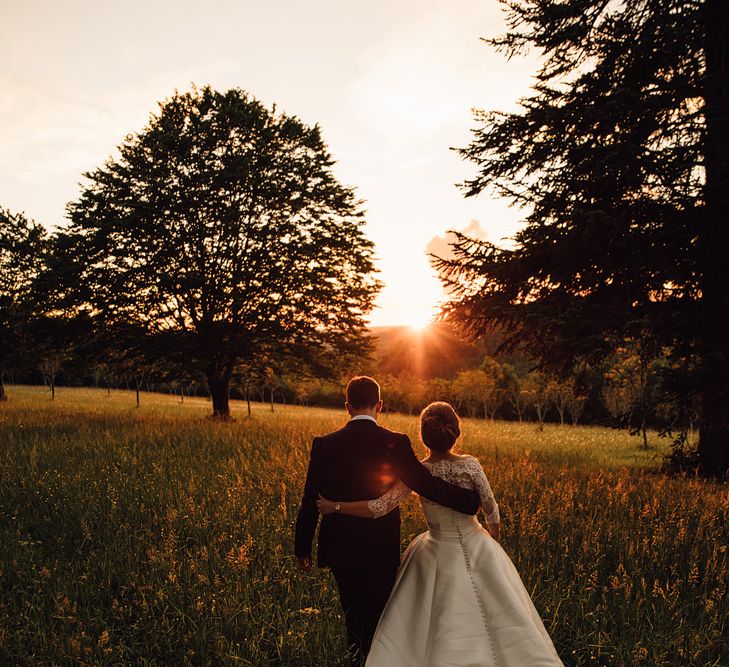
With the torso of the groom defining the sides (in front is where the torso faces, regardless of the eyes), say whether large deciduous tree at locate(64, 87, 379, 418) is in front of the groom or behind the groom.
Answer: in front

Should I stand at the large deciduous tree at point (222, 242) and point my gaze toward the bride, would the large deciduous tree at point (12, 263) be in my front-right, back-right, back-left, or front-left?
back-right

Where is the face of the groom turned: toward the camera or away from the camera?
away from the camera

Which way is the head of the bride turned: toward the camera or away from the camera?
away from the camera

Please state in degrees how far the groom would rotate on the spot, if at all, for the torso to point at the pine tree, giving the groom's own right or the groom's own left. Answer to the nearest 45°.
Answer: approximately 45° to the groom's own right

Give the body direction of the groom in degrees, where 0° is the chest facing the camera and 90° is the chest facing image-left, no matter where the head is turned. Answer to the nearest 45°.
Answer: approximately 180°

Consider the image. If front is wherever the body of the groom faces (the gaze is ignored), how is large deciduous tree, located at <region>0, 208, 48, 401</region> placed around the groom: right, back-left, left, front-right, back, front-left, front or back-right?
front-left
